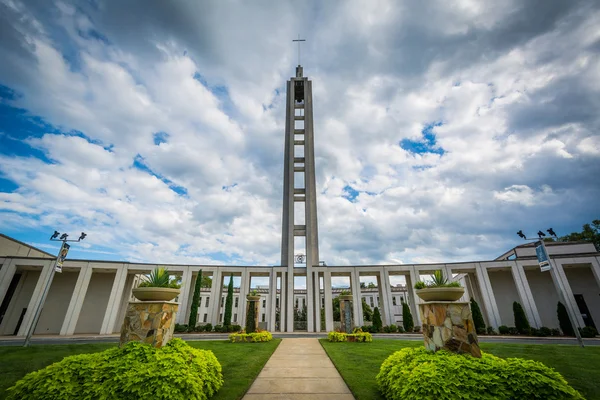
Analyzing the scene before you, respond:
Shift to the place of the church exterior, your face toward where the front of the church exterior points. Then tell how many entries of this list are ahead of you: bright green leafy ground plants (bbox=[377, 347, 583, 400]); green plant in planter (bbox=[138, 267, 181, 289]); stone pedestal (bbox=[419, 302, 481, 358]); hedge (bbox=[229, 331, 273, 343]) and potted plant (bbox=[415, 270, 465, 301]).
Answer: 5

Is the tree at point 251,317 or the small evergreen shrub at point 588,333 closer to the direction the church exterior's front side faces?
the tree

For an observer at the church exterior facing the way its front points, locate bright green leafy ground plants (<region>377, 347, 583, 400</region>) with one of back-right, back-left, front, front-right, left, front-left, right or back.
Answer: front

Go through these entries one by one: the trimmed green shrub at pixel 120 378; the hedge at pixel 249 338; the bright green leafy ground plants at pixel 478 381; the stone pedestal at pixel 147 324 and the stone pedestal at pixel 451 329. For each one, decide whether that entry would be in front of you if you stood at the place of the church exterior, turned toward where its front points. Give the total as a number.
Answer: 5

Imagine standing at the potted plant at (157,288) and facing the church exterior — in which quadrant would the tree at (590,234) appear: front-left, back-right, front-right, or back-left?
front-right

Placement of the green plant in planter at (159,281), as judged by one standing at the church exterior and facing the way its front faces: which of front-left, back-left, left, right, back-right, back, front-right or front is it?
front

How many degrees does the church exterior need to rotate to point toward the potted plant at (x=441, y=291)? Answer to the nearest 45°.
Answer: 0° — it already faces it

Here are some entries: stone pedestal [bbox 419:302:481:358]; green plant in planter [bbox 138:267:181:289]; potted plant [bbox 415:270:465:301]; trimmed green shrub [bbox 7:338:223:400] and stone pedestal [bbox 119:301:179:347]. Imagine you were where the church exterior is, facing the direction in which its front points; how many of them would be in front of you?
5

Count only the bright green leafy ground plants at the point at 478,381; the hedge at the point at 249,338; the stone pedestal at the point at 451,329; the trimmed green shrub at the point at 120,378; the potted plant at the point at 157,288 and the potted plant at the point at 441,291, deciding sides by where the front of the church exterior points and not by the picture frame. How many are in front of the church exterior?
6

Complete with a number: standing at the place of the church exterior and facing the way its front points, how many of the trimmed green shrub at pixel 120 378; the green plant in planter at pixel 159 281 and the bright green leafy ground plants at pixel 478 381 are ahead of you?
3

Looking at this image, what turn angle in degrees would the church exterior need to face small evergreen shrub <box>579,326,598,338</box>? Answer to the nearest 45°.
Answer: approximately 90° to its left

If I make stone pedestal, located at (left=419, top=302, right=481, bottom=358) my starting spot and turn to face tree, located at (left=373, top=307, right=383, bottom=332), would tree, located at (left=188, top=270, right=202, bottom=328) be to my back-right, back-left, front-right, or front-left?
front-left

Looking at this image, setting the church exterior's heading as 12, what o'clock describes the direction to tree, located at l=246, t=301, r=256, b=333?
The tree is roughly at 1 o'clock from the church exterior.

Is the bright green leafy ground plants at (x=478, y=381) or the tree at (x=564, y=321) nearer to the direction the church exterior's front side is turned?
the bright green leafy ground plants

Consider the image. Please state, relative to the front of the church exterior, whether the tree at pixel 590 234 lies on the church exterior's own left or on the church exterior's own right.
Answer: on the church exterior's own left

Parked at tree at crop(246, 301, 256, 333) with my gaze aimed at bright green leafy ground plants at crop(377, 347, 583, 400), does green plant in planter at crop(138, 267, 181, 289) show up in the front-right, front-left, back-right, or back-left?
front-right

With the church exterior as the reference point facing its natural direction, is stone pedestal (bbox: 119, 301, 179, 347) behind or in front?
in front

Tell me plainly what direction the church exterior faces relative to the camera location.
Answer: facing the viewer

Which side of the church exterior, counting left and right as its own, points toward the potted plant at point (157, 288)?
front

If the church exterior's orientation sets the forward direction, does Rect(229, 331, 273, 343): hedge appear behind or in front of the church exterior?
in front
